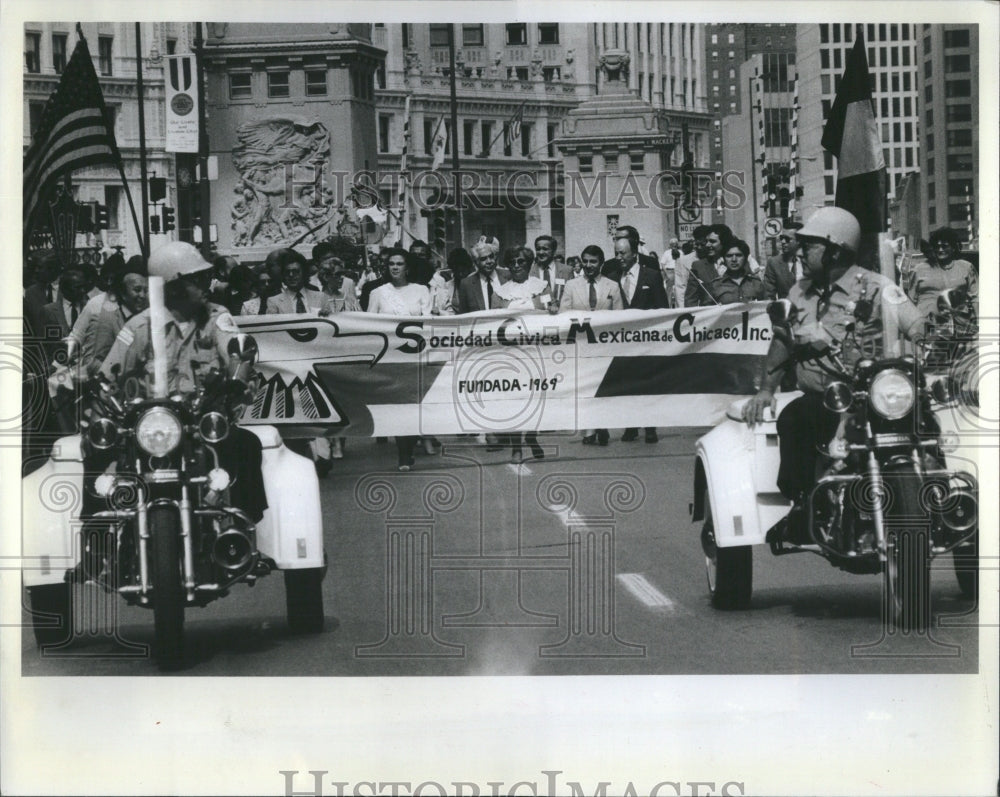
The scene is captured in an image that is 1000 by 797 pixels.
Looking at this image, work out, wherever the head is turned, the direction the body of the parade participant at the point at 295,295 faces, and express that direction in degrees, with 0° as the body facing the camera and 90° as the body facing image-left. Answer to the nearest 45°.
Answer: approximately 0°

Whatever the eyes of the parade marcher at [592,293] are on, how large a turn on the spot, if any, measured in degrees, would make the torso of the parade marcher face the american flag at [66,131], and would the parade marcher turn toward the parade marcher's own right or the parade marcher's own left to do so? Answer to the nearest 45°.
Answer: approximately 90° to the parade marcher's own right

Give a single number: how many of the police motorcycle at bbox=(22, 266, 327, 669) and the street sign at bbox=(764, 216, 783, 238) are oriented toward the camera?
2

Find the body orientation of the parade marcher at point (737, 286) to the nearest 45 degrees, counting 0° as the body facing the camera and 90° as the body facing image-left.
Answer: approximately 0°
